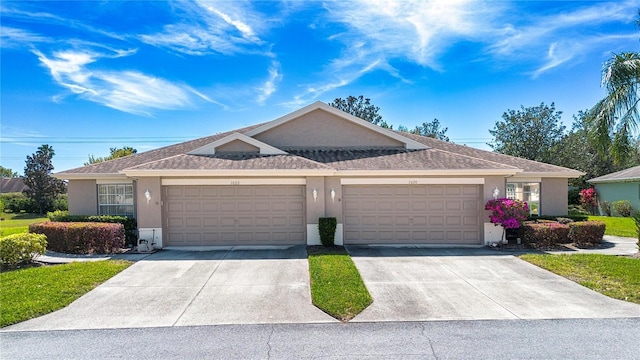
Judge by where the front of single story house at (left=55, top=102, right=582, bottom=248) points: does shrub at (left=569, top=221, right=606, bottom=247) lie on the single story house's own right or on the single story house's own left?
on the single story house's own left

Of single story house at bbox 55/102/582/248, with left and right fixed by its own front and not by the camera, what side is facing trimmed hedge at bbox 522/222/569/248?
left

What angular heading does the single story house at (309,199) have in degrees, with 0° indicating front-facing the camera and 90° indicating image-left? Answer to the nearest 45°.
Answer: approximately 0°

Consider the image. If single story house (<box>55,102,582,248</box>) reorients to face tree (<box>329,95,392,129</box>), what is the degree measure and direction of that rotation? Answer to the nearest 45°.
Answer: approximately 180°

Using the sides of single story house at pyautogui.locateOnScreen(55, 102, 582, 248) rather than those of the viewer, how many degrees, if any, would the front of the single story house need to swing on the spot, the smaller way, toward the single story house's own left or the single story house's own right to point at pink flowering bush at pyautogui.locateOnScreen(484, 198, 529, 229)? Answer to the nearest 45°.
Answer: approximately 90° to the single story house's own left

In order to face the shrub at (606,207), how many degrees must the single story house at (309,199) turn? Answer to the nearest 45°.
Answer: approximately 135° to its left

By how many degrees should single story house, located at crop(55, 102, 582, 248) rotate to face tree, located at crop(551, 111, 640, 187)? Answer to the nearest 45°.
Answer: approximately 135° to its left

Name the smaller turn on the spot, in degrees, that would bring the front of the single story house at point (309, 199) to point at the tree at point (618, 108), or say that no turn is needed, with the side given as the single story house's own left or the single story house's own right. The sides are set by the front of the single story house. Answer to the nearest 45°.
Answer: approximately 90° to the single story house's own left

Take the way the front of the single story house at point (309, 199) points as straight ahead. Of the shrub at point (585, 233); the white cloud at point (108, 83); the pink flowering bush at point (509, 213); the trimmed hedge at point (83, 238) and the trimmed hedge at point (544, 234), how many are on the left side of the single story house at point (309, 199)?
3
